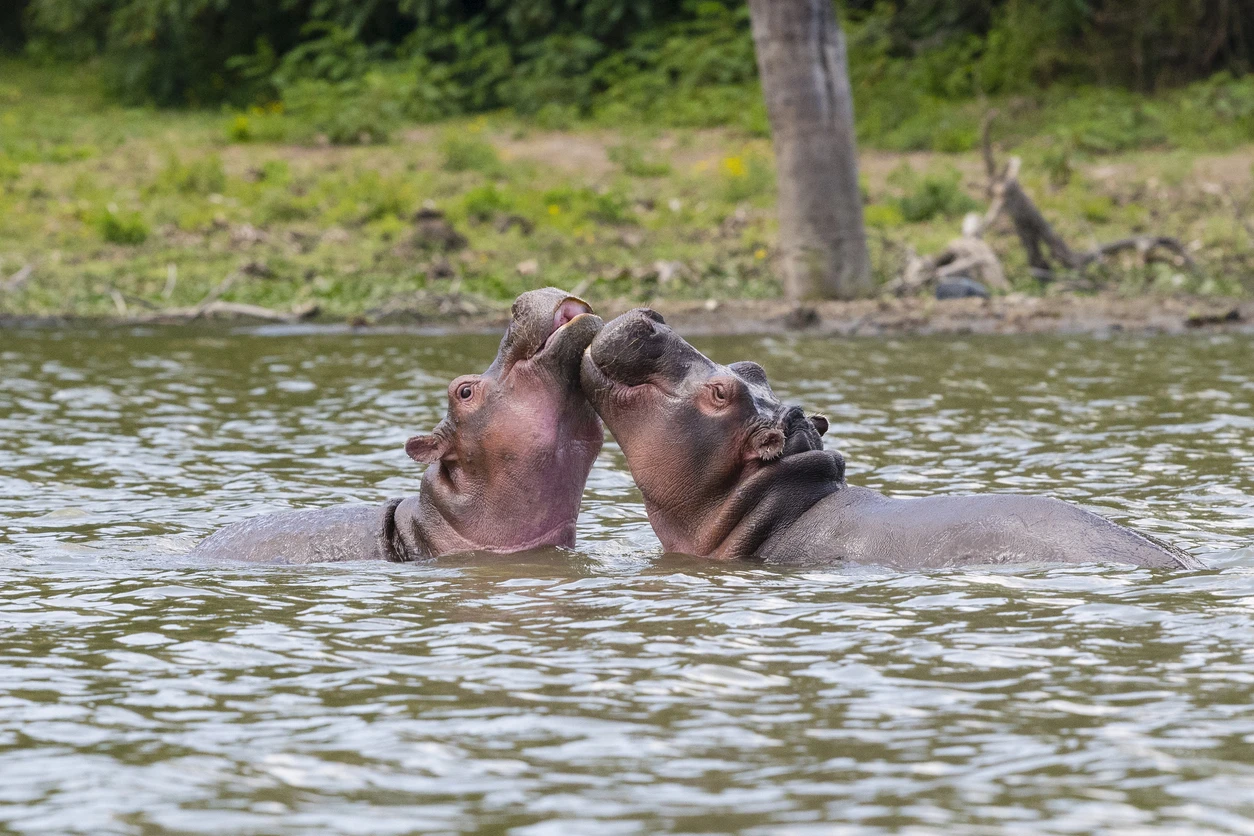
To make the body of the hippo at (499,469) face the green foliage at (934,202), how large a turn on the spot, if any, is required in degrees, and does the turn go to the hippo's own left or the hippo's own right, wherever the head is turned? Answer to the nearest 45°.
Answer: approximately 45° to the hippo's own left

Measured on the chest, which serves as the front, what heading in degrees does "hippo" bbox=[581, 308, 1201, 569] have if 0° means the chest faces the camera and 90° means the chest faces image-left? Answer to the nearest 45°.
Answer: approximately 90°

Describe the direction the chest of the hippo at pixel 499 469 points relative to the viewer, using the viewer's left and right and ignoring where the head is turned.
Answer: facing to the right of the viewer

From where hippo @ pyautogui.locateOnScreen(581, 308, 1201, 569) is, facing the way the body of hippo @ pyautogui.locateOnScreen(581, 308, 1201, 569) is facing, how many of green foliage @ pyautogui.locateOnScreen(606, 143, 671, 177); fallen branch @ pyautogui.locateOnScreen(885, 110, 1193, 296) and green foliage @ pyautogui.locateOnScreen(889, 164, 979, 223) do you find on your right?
3

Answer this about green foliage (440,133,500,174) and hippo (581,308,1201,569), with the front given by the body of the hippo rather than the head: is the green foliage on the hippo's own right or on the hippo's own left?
on the hippo's own right

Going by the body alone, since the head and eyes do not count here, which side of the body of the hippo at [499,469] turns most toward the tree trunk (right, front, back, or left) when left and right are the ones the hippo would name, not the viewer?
left

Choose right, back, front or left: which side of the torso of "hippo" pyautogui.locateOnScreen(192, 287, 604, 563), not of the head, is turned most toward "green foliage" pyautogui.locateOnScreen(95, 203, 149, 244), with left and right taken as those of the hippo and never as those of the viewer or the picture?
left

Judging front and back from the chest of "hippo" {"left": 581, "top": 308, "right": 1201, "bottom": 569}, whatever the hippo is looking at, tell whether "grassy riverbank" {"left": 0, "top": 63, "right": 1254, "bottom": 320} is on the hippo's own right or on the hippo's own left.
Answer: on the hippo's own right

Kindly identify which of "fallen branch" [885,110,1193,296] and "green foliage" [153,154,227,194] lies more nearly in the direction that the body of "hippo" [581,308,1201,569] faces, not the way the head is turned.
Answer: the green foliage

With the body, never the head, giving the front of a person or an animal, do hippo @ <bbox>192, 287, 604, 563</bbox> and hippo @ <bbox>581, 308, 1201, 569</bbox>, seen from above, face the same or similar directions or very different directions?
very different directions

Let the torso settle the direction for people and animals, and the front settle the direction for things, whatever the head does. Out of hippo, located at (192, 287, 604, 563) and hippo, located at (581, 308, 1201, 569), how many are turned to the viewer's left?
1

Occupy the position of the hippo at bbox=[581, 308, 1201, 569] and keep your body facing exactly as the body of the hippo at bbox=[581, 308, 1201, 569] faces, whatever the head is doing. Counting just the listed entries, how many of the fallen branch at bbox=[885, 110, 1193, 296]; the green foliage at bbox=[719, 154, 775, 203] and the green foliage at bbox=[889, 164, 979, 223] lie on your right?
3

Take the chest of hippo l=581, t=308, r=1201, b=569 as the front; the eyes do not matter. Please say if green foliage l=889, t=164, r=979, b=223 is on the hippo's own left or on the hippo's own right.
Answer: on the hippo's own right
